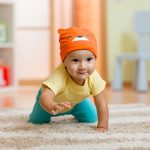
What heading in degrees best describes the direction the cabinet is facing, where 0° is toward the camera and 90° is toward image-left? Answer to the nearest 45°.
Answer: approximately 0°
